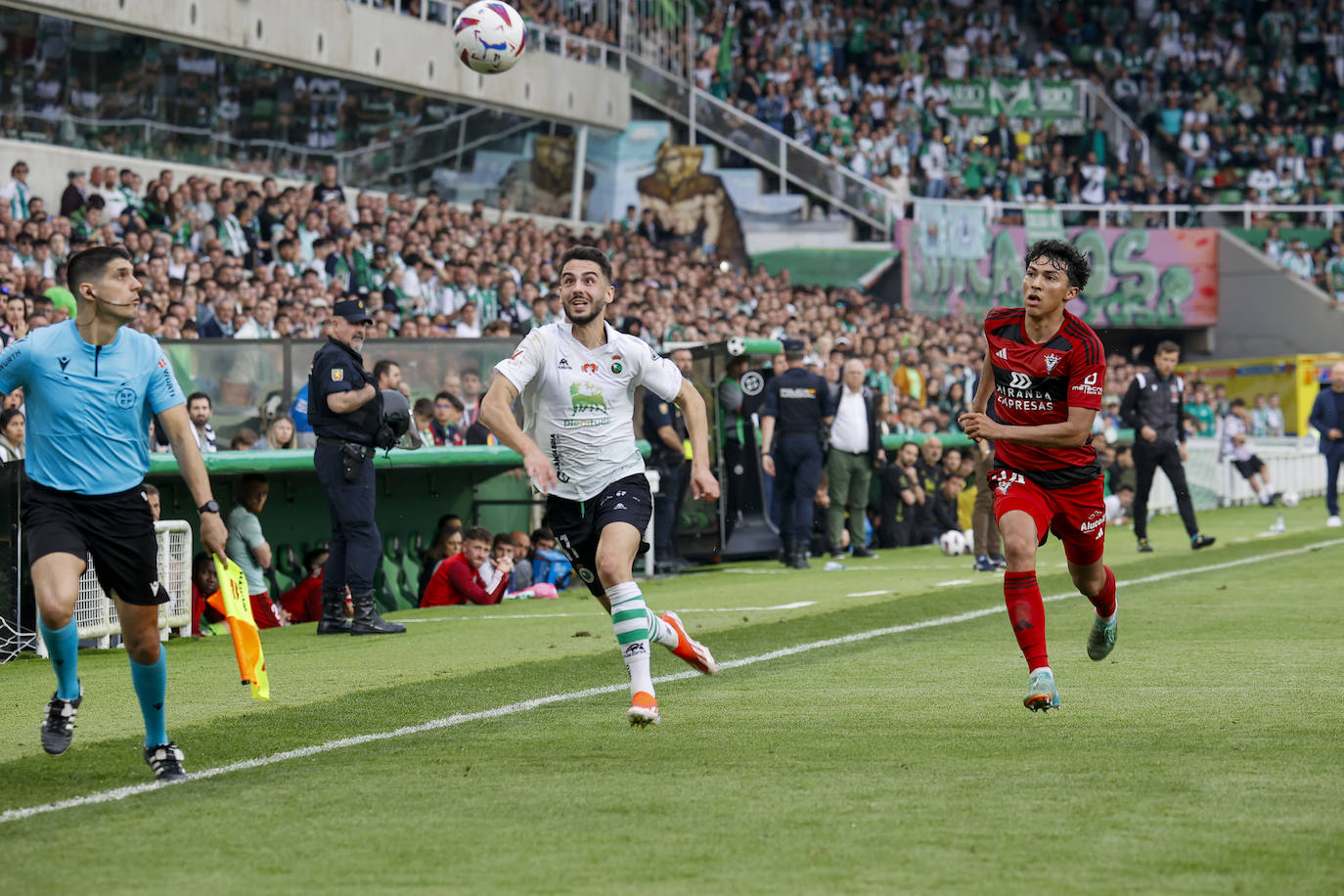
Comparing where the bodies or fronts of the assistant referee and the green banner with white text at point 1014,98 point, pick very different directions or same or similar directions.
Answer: same or similar directions

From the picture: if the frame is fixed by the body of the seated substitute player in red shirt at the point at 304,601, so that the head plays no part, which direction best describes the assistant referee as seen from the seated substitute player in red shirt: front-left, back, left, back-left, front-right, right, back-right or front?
front-right

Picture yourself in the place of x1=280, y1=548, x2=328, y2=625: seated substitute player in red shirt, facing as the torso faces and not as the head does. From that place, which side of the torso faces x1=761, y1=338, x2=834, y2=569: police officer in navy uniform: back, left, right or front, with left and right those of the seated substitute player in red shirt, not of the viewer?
left

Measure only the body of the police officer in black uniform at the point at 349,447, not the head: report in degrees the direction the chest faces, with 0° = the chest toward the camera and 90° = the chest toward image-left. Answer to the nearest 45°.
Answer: approximately 270°

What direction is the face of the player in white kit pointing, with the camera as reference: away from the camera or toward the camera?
toward the camera

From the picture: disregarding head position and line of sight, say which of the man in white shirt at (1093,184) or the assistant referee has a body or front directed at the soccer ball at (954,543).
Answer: the man in white shirt

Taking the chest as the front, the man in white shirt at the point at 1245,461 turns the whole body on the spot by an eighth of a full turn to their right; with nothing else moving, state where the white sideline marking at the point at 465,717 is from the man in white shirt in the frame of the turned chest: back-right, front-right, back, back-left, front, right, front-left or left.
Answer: front

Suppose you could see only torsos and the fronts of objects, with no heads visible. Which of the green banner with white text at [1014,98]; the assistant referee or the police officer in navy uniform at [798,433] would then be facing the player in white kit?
the green banner with white text

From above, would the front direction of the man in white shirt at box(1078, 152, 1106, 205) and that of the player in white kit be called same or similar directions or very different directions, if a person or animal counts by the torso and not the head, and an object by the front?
same or similar directions

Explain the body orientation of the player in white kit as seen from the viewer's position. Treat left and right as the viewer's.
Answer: facing the viewer

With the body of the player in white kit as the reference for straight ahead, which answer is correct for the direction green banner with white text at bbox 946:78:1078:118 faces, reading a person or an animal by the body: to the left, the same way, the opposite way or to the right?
the same way

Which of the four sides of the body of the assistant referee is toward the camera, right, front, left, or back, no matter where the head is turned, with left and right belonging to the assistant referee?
front

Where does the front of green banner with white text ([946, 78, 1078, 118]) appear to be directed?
toward the camera

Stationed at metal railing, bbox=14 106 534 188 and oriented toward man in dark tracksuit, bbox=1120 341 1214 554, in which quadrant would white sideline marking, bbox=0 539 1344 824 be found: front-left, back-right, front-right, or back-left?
front-right
